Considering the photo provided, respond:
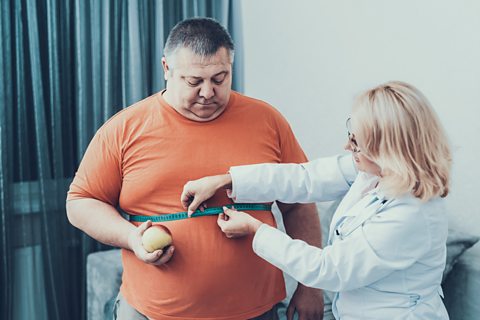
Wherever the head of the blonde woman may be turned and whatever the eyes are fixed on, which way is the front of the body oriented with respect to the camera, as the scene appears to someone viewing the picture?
to the viewer's left

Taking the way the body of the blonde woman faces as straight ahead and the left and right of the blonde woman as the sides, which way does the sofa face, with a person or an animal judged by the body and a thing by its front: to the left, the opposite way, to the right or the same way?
to the left

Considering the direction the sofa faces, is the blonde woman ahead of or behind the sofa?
ahead

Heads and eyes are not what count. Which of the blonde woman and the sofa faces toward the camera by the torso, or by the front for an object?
the sofa

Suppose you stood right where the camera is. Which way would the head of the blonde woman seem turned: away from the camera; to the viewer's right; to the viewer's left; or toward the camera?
to the viewer's left

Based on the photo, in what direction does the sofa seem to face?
toward the camera

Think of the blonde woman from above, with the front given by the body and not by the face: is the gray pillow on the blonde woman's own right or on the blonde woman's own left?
on the blonde woman's own right

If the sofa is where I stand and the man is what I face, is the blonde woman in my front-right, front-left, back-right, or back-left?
front-left

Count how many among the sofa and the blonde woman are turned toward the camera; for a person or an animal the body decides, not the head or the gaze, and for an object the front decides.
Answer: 1
